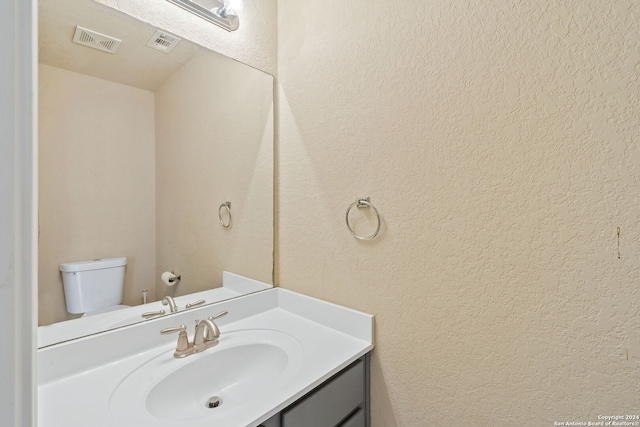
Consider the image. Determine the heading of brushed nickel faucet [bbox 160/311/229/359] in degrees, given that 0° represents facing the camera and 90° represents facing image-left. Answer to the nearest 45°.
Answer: approximately 315°

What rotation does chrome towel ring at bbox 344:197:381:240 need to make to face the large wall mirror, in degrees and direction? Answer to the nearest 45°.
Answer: approximately 45° to its right

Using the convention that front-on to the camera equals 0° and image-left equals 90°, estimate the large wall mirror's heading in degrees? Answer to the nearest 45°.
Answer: approximately 315°

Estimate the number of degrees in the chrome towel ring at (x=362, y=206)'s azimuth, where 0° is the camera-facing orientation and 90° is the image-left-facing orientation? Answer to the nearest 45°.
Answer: approximately 45°

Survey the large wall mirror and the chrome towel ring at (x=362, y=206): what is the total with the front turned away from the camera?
0

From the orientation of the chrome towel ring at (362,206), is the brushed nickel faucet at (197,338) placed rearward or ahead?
ahead

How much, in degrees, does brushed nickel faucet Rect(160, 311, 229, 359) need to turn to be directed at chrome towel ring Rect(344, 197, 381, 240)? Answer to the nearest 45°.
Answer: approximately 45° to its left
